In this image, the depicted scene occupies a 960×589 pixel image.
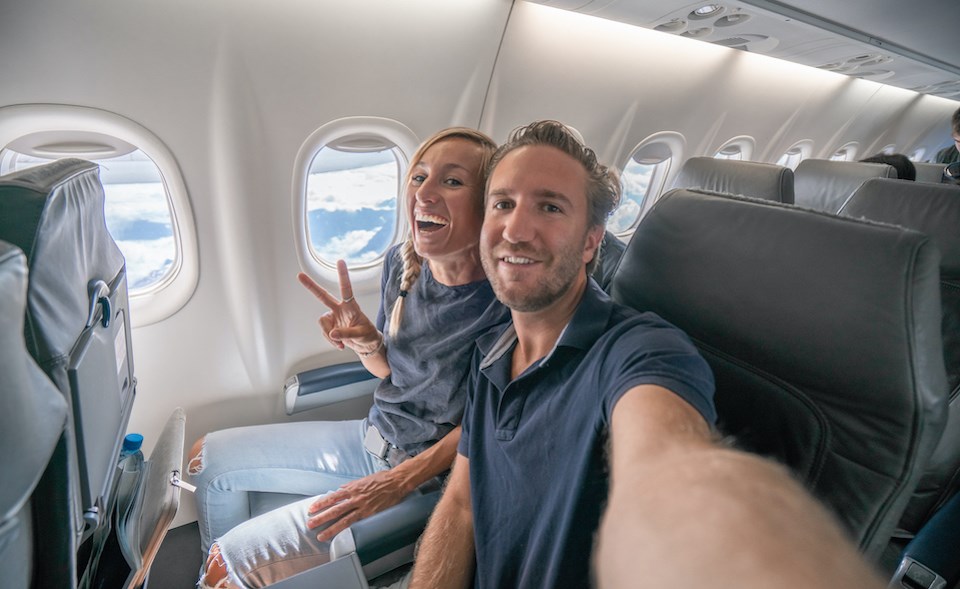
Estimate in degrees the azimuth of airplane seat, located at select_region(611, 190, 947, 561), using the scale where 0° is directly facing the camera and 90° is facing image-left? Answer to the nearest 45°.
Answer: approximately 45°

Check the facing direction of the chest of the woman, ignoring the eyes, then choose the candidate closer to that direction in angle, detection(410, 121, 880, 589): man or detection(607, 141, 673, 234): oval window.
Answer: the man

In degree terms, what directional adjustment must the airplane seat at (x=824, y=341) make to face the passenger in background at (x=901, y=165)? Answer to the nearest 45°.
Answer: approximately 135° to its right

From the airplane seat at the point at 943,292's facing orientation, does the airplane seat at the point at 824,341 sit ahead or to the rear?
ahead

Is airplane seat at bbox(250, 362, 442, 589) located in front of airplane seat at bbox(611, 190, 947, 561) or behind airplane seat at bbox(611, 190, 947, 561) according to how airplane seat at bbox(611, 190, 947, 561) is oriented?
in front

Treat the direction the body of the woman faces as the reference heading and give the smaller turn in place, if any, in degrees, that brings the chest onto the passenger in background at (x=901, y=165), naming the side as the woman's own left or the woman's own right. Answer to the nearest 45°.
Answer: approximately 135° to the woman's own left

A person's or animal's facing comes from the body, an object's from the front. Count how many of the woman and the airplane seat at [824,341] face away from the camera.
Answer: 0

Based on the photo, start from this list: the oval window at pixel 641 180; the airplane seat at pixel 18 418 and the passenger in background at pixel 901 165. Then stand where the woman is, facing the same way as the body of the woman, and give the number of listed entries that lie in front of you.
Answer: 1

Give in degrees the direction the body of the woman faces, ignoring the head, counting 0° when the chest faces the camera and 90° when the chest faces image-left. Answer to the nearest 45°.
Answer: approximately 45°

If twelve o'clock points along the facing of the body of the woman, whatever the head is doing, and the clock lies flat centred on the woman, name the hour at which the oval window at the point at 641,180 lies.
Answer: The oval window is roughly at 6 o'clock from the woman.

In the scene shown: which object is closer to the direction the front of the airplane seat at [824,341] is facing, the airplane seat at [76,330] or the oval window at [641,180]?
the airplane seat
